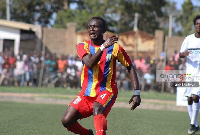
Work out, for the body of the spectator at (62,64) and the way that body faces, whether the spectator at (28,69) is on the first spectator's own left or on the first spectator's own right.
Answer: on the first spectator's own right

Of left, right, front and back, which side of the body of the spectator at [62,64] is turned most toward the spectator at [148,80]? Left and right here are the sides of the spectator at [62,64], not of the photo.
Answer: left

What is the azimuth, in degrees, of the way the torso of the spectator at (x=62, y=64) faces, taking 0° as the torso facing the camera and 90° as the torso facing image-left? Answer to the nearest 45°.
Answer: approximately 0°
